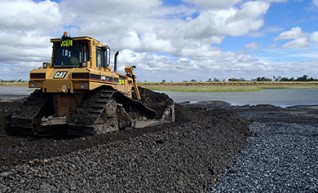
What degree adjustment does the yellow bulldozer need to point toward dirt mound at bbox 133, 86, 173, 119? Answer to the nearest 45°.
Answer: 0° — it already faces it

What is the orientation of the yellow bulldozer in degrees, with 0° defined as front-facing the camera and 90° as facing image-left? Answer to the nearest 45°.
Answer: approximately 225°

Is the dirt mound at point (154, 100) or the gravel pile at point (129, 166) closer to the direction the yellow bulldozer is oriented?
the dirt mound
